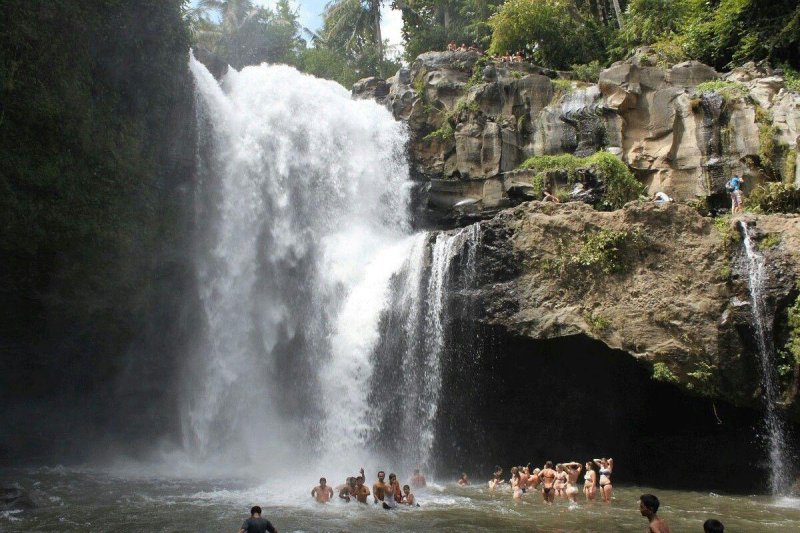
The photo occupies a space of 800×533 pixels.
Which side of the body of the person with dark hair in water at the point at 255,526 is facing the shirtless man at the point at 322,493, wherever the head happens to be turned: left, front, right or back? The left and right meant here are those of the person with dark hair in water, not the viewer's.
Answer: front

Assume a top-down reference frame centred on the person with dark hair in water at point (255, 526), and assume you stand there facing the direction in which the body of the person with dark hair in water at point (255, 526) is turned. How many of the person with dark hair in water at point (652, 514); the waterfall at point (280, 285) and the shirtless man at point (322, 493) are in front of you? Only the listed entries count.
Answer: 2

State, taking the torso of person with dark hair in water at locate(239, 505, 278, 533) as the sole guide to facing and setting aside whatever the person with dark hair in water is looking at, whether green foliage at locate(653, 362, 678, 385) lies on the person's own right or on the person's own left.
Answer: on the person's own right

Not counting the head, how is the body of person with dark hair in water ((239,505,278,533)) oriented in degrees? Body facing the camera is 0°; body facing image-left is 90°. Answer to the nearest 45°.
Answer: approximately 180°
